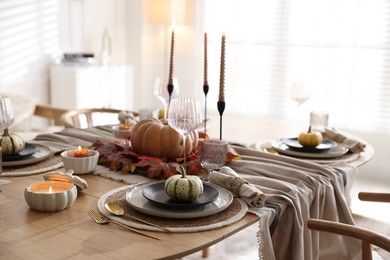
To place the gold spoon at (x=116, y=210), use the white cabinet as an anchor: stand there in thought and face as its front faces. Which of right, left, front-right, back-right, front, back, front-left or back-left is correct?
front-right

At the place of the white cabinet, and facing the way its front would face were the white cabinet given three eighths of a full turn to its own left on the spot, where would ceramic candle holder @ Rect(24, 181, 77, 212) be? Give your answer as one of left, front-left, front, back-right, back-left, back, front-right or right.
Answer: back

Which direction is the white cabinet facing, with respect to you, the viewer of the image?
facing the viewer and to the right of the viewer

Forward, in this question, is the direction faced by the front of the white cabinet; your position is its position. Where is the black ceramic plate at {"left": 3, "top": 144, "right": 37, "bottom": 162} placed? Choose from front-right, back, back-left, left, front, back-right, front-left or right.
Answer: front-right

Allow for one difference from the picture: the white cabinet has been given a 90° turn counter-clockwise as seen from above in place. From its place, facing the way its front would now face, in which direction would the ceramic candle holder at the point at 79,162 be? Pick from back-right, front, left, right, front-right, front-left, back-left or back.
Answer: back-right

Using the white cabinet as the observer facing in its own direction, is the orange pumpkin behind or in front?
in front

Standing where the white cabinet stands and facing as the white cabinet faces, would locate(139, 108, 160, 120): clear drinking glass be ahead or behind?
ahead

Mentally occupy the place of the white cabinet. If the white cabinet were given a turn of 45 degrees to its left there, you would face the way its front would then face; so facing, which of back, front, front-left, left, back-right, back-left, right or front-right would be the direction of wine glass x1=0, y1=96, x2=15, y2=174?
right

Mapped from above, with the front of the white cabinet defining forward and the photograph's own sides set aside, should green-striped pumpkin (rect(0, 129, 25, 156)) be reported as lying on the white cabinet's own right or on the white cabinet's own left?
on the white cabinet's own right
